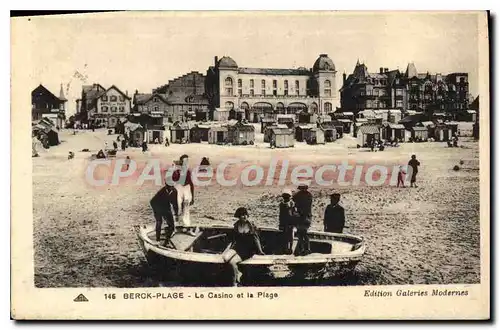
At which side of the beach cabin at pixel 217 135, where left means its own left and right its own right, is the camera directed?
front

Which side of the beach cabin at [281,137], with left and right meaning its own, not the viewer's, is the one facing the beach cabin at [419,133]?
left

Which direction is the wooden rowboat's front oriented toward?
to the viewer's left

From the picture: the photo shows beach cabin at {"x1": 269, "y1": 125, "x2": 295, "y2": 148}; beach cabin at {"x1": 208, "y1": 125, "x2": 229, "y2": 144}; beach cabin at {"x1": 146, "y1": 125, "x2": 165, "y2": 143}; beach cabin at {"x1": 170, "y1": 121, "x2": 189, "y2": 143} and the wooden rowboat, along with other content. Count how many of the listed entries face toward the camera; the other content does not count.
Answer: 4

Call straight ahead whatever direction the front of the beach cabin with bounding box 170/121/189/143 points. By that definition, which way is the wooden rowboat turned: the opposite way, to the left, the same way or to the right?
to the right

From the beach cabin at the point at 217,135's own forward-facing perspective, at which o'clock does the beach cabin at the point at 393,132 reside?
the beach cabin at the point at 393,132 is roughly at 9 o'clock from the beach cabin at the point at 217,135.

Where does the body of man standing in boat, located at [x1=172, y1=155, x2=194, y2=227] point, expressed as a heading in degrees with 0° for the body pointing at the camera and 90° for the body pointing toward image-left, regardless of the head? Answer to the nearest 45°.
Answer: approximately 0°

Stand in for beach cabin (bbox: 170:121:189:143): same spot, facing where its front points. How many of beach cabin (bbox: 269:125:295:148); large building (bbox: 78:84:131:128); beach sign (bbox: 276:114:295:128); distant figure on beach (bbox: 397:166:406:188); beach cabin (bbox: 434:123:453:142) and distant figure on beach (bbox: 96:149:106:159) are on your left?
4

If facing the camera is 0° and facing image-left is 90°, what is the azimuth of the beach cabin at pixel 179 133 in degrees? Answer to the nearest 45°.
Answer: approximately 0°

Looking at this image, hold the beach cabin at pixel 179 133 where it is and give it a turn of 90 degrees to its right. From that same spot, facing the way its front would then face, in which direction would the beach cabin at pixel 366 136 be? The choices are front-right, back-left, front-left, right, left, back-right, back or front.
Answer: back

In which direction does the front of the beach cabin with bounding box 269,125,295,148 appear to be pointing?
toward the camera
